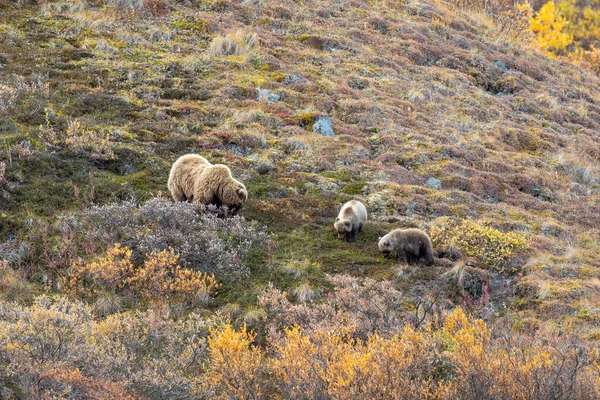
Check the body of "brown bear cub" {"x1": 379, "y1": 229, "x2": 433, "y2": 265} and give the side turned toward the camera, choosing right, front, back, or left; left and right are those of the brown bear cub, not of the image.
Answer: left

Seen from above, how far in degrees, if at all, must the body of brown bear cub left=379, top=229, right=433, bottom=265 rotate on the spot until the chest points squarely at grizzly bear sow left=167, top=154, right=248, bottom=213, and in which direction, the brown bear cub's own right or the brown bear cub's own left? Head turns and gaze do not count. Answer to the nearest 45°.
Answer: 0° — it already faces it

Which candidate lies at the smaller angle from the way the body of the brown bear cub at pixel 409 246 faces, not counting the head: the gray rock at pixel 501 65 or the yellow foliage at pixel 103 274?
the yellow foliage

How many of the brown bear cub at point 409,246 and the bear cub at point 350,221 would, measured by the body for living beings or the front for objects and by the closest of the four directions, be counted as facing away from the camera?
0

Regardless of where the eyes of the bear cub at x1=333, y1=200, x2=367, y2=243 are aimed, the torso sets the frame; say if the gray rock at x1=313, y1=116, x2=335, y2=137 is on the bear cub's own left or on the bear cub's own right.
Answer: on the bear cub's own right

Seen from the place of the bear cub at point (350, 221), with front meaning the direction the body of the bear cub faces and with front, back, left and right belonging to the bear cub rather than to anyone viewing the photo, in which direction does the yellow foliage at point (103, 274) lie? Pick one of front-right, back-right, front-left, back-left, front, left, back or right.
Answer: front

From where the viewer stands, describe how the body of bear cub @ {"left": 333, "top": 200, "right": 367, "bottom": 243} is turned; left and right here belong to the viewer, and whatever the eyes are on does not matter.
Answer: facing the viewer and to the left of the viewer

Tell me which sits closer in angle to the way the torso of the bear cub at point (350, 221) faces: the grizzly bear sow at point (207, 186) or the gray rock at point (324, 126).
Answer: the grizzly bear sow

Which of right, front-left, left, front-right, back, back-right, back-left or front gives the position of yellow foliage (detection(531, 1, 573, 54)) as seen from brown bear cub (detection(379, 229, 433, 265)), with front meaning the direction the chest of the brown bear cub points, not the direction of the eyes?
right

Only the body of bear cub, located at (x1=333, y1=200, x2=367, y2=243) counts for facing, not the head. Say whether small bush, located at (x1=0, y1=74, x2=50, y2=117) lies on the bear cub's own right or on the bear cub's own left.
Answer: on the bear cub's own right

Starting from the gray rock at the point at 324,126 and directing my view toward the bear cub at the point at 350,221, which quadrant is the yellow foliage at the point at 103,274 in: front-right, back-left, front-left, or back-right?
front-right

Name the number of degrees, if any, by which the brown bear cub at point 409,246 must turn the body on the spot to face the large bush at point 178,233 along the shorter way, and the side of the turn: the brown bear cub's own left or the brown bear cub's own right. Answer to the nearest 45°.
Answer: approximately 45° to the brown bear cub's own left

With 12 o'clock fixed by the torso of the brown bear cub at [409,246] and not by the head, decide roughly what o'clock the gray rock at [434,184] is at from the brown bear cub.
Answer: The gray rock is roughly at 3 o'clock from the brown bear cub.

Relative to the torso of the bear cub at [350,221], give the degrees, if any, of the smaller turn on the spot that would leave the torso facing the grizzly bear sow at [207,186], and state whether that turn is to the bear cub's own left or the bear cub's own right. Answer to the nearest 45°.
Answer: approximately 45° to the bear cub's own right

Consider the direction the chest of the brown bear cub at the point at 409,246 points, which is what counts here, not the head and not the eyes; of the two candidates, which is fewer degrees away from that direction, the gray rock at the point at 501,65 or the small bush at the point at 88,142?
the small bush
